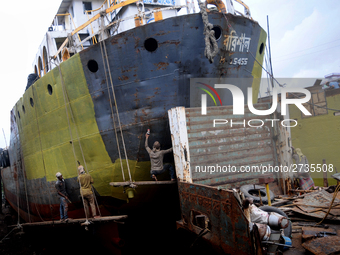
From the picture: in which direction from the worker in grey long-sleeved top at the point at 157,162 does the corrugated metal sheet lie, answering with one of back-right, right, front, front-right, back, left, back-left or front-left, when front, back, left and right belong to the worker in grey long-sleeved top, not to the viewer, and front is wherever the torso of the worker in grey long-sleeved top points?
right

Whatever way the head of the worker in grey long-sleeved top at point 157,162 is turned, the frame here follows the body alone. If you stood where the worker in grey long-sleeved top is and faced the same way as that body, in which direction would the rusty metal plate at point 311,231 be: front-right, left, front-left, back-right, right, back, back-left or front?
back-right

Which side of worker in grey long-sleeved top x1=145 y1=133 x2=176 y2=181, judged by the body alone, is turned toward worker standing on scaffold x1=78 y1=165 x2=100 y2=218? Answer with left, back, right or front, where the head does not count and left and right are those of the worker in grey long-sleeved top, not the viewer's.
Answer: left

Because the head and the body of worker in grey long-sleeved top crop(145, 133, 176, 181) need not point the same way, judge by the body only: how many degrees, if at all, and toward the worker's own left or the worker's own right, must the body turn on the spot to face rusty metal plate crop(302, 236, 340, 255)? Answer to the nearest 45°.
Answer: approximately 135° to the worker's own right

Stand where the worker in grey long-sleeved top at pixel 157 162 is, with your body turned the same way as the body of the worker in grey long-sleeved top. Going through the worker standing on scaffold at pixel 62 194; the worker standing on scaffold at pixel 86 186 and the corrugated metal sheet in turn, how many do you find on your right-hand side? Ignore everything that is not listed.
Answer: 1

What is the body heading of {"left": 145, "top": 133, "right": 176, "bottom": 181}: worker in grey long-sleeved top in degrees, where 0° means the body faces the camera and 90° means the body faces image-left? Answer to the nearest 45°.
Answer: approximately 180°
